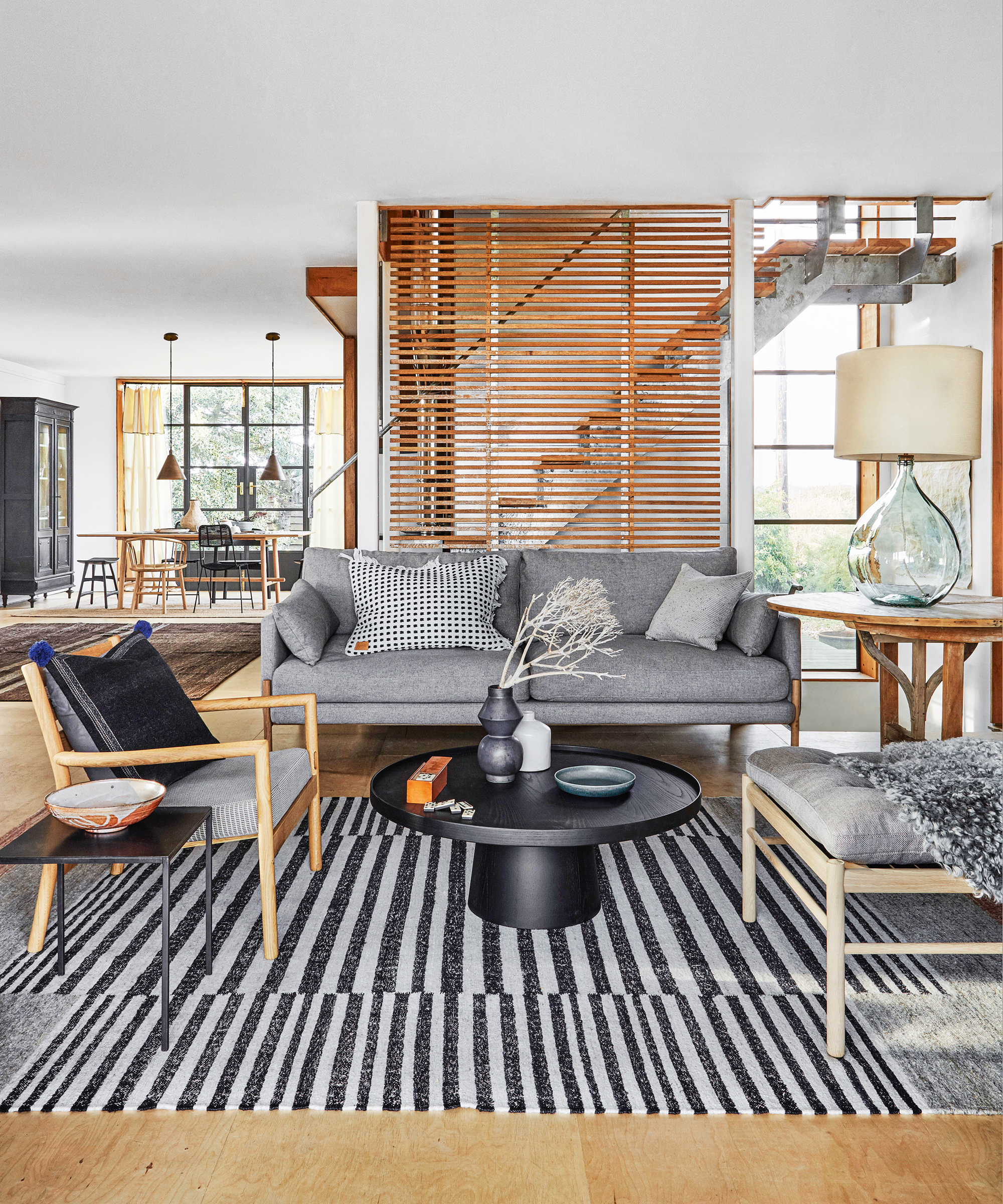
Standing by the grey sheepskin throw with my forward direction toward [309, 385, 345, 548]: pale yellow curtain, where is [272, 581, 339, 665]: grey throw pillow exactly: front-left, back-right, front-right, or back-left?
front-left

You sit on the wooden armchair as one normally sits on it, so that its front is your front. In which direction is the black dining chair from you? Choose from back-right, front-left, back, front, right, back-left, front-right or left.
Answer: left

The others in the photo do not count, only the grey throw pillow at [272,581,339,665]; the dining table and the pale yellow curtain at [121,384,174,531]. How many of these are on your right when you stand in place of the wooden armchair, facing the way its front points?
0

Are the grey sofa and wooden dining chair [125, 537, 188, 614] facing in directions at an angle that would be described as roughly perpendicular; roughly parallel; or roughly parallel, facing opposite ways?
roughly parallel, facing opposite ways

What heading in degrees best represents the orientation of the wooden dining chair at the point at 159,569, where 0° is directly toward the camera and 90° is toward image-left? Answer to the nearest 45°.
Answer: approximately 180°

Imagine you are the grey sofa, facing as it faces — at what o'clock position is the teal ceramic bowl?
The teal ceramic bowl is roughly at 12 o'clock from the grey sofa.

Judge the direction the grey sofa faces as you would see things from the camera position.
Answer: facing the viewer

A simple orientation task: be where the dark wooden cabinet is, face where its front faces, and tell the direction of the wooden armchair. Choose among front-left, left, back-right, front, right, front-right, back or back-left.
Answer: front-right

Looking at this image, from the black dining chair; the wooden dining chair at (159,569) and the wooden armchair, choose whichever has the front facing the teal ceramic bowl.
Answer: the wooden armchair

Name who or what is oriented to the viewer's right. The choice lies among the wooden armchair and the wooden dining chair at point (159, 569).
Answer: the wooden armchair

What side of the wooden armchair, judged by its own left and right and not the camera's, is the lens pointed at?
right

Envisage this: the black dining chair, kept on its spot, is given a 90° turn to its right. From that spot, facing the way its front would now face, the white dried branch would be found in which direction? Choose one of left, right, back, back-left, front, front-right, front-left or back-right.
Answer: front-right

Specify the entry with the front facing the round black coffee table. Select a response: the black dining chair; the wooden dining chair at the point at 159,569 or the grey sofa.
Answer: the grey sofa

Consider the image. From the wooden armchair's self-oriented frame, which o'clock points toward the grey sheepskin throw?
The grey sheepskin throw is roughly at 1 o'clock from the wooden armchair.

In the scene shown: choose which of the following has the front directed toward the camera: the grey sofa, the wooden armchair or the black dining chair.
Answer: the grey sofa

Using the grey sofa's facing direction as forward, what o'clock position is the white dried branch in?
The white dried branch is roughly at 12 o'clock from the grey sofa.

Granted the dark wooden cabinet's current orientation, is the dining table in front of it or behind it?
in front

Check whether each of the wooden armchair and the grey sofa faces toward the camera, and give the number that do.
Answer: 1
